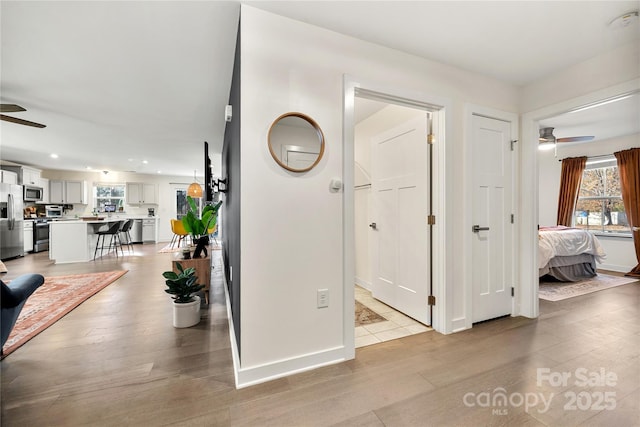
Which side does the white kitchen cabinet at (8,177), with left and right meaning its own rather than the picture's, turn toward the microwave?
left

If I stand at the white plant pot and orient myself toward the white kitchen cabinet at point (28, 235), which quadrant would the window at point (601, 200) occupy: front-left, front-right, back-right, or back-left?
back-right

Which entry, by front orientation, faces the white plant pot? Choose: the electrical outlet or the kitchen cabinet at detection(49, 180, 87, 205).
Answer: the kitchen cabinet

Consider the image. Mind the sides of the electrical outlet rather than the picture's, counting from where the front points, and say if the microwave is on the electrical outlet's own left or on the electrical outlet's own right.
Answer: on the electrical outlet's own right

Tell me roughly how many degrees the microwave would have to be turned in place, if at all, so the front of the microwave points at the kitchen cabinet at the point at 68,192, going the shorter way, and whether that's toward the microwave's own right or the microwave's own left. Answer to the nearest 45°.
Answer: approximately 90° to the microwave's own left

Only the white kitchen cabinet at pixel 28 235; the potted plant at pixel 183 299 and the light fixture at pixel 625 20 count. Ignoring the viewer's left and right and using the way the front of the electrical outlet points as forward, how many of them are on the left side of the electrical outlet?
1

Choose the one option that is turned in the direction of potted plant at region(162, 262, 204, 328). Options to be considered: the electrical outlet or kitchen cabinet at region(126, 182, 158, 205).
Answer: the kitchen cabinet

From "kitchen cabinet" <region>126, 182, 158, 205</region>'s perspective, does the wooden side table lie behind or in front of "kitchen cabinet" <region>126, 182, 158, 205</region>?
in front

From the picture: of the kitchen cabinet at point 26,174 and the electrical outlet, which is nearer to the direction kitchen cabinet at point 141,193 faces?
the electrical outlet

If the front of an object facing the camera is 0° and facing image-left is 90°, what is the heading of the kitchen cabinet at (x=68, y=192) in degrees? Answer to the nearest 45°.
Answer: approximately 0°

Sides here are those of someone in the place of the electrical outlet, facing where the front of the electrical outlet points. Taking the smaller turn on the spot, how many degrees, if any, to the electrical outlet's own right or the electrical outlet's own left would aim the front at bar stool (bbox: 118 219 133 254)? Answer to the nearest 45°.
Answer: approximately 135° to the electrical outlet's own right

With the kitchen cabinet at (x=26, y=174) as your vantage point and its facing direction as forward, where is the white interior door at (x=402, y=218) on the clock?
The white interior door is roughly at 1 o'clock from the kitchen cabinet.

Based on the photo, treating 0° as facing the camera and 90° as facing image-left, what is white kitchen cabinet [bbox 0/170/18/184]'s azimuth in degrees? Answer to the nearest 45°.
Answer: approximately 315°
